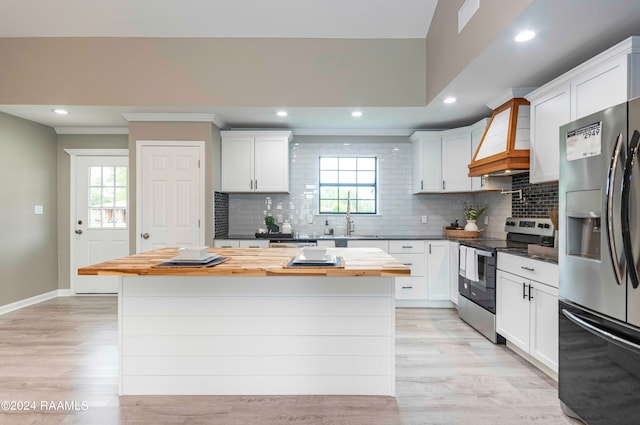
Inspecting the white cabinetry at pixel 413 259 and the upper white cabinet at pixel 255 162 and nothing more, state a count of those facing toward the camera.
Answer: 2

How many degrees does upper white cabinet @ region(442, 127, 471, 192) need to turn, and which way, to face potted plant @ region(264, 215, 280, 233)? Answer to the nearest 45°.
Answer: approximately 45° to its right

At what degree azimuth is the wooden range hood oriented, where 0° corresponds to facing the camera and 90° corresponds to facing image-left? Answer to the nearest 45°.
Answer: approximately 45°

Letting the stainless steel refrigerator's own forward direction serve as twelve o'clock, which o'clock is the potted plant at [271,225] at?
The potted plant is roughly at 2 o'clock from the stainless steel refrigerator.

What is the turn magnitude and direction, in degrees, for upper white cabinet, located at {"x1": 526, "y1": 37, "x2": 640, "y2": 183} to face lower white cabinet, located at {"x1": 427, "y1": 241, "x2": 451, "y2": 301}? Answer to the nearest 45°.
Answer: approximately 90° to its right

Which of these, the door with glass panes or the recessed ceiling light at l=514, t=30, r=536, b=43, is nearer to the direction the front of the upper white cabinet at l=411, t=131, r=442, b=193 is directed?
the recessed ceiling light

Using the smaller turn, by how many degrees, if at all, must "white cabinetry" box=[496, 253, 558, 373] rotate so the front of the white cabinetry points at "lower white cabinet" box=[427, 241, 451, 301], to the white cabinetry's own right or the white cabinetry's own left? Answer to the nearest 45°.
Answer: approximately 90° to the white cabinetry's own right

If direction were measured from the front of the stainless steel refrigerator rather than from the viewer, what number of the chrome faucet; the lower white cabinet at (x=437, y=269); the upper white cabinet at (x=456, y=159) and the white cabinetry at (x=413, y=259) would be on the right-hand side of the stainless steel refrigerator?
4

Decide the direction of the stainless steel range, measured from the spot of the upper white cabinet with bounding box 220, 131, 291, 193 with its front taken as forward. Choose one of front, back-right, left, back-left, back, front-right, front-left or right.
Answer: front-left

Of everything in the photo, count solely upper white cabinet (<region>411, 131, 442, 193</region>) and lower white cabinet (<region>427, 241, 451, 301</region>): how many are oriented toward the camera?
2

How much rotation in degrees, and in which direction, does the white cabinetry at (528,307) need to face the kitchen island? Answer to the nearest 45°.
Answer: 0° — it already faces it

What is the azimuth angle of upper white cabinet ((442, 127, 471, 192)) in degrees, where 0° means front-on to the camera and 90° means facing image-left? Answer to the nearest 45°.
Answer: approximately 45°
